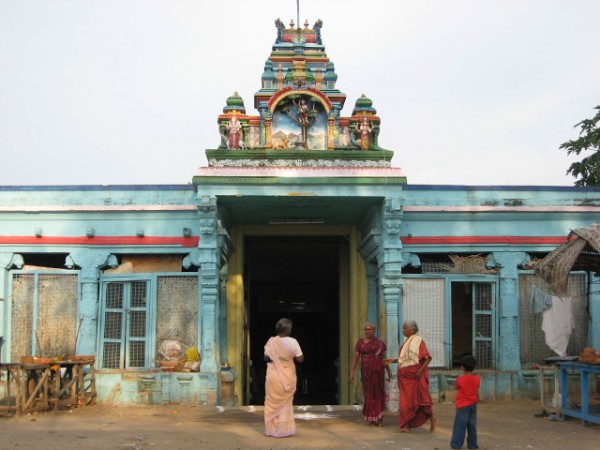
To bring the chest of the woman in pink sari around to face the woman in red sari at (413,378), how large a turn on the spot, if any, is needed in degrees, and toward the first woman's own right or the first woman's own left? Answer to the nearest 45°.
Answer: approximately 90° to the first woman's own right

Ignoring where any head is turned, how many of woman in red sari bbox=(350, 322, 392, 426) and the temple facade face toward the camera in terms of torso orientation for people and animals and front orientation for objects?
2

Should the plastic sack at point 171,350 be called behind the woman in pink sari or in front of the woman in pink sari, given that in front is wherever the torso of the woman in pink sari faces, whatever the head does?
in front

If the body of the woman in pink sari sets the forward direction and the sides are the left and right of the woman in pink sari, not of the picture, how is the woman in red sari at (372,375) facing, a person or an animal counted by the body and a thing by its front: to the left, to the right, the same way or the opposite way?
the opposite way

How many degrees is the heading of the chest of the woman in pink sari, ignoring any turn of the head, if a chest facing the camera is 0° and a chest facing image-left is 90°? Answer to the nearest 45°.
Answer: approximately 180°

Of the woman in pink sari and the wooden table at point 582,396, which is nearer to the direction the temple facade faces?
the woman in pink sari

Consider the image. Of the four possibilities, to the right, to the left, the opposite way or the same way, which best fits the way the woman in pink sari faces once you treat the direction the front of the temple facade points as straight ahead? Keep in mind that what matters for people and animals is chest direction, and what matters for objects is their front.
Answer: the opposite way

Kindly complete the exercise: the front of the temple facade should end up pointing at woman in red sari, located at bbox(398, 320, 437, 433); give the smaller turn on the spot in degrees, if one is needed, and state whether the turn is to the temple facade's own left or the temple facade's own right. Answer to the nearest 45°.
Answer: approximately 45° to the temple facade's own left

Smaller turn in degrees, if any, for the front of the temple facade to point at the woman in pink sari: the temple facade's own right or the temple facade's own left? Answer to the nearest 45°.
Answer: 0° — it already faces them

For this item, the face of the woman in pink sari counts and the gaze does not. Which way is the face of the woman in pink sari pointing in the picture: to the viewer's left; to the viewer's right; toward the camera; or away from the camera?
away from the camera

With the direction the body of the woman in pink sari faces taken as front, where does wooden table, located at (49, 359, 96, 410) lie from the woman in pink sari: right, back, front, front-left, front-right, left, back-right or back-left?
front-left

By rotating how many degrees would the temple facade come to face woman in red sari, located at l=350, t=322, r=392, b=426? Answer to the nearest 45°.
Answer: approximately 45° to its left

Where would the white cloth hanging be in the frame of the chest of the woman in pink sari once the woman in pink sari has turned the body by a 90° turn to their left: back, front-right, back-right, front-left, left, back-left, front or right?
back-right

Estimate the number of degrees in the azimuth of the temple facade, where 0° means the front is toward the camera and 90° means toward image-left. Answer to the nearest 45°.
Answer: approximately 0°

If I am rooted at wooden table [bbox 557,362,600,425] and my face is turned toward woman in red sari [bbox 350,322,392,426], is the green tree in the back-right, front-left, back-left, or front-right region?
back-right
